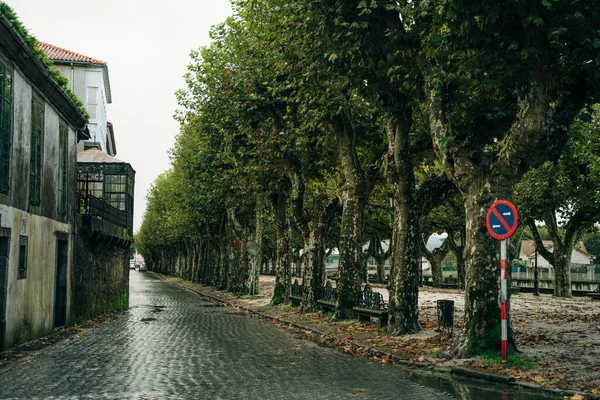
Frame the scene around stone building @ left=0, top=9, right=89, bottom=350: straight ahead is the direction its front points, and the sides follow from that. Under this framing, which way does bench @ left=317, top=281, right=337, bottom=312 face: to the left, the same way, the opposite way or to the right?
the opposite way

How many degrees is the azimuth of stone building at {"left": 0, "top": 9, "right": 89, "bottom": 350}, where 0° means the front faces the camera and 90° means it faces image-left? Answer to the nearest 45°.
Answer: approximately 270°

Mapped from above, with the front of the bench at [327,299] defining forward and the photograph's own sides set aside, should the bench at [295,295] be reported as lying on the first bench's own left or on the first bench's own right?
on the first bench's own right

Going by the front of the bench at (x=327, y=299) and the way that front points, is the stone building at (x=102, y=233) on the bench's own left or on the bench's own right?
on the bench's own right

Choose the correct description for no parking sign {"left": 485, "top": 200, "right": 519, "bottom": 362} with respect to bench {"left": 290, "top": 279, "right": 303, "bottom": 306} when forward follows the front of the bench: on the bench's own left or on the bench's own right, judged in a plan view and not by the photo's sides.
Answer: on the bench's own left

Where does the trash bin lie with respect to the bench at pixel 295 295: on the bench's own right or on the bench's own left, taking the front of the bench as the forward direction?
on the bench's own left

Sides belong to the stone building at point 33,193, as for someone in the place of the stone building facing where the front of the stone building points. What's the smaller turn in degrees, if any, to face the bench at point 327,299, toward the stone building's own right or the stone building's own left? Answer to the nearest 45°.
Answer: approximately 45° to the stone building's own left
